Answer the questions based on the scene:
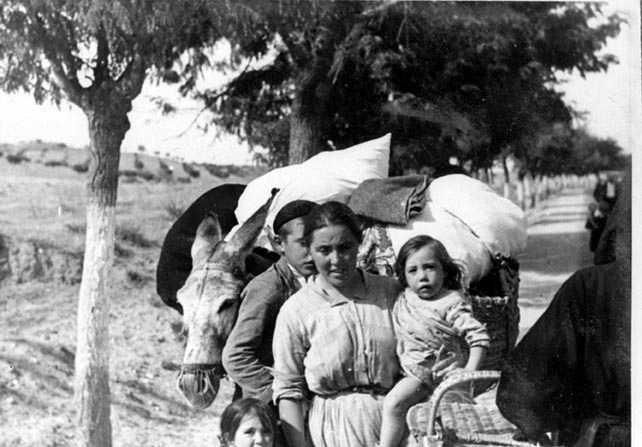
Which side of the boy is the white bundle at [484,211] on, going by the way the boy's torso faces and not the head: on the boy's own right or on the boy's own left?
on the boy's own left

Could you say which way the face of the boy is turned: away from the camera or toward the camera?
toward the camera

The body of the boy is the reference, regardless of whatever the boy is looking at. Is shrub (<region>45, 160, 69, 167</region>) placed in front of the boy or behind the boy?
behind

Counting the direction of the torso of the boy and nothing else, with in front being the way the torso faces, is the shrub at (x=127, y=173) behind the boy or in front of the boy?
behind

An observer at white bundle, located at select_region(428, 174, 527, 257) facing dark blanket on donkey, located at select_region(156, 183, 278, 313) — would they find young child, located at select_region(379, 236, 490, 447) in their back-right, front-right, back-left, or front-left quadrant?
front-left
